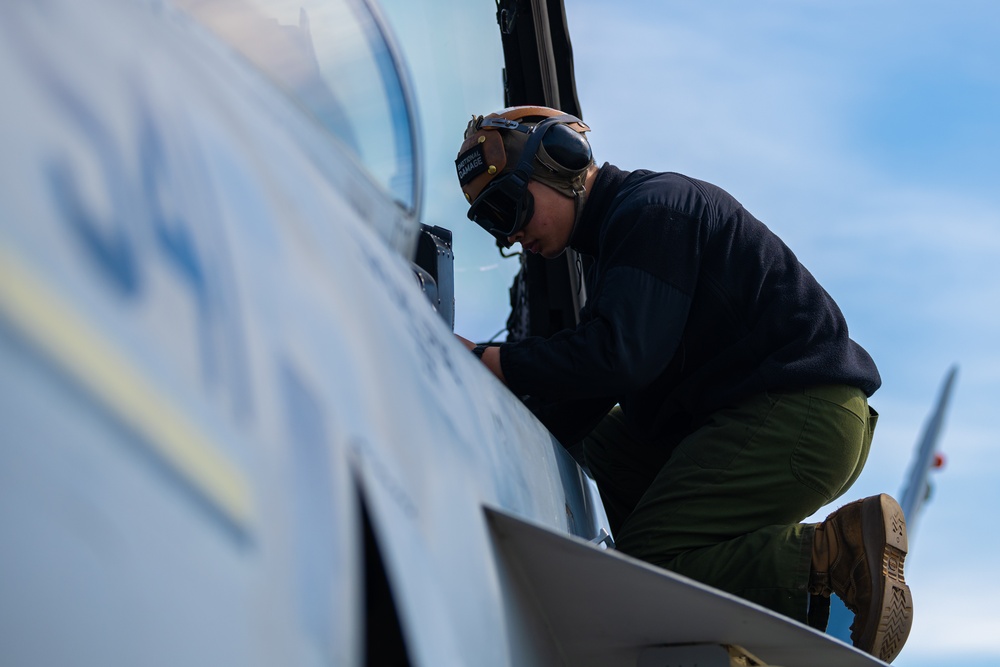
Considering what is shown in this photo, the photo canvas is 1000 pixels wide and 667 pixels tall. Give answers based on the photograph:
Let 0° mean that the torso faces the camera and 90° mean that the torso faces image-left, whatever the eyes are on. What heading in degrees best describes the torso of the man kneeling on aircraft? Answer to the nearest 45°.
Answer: approximately 90°

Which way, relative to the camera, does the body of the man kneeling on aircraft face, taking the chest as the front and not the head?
to the viewer's left
